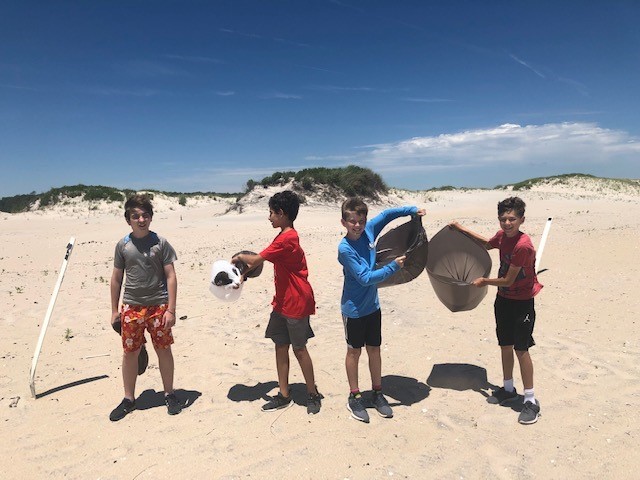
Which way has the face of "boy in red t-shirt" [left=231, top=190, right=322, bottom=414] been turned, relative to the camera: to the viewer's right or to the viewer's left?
to the viewer's left

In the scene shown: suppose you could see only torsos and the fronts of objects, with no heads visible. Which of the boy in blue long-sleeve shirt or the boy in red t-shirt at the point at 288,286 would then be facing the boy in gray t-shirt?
the boy in red t-shirt

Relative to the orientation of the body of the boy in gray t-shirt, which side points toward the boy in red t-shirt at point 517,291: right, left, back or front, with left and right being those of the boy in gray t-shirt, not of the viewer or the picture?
left

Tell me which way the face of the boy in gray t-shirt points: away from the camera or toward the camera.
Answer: toward the camera

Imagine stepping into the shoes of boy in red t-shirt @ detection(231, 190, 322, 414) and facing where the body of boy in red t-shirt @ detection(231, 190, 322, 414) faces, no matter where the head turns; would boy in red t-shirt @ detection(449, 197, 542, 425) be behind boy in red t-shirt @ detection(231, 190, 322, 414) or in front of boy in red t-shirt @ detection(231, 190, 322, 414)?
behind

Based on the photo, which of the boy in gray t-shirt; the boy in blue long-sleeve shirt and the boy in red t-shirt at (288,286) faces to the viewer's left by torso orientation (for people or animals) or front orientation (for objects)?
the boy in red t-shirt

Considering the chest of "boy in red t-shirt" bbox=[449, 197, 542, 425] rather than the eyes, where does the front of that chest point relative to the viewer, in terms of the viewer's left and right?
facing the viewer and to the left of the viewer

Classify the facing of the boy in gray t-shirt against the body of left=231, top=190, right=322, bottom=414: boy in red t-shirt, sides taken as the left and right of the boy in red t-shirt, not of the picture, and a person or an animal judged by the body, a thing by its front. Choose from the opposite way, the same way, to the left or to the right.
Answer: to the left

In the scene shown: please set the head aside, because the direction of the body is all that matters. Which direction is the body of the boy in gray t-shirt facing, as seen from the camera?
toward the camera

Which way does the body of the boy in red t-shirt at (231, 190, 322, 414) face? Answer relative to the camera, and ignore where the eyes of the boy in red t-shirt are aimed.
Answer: to the viewer's left

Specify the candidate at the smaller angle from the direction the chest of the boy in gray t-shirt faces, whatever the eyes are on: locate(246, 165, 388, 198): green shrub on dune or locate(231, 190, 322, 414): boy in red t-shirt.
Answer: the boy in red t-shirt

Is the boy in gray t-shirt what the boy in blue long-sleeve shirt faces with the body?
no

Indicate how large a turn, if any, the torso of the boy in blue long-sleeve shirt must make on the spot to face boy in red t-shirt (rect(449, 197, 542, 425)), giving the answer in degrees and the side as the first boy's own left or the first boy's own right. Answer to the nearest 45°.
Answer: approximately 45° to the first boy's own left

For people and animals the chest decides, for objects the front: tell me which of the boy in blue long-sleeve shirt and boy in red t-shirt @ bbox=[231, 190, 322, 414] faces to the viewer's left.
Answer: the boy in red t-shirt

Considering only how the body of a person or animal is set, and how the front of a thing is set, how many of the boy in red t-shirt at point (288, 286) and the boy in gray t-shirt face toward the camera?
1

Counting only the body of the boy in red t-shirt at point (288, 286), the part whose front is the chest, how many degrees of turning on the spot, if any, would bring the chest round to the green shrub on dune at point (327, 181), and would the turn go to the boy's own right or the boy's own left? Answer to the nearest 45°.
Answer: approximately 90° to the boy's own right
